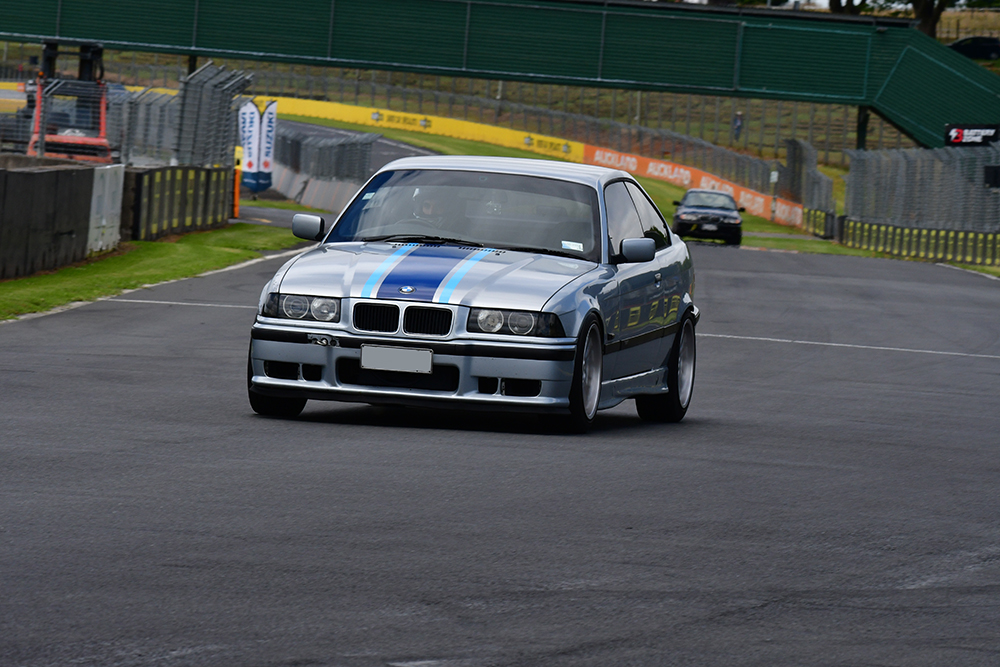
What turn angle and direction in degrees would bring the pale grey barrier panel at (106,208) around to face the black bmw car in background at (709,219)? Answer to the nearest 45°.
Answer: approximately 135° to its left

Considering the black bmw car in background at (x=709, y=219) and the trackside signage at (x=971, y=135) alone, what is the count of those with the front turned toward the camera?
2

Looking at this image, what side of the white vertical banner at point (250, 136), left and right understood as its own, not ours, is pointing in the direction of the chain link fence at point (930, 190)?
left

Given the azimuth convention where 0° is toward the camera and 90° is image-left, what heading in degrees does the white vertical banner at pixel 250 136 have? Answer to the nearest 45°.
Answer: approximately 0°

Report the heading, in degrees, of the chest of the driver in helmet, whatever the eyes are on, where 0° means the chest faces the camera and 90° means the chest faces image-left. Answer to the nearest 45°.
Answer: approximately 0°

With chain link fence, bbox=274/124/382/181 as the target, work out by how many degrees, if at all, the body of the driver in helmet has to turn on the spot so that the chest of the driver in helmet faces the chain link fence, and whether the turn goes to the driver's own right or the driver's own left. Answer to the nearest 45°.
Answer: approximately 180°

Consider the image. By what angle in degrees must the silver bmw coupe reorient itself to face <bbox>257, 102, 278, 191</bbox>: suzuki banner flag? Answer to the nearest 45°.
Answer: approximately 135° to its right
